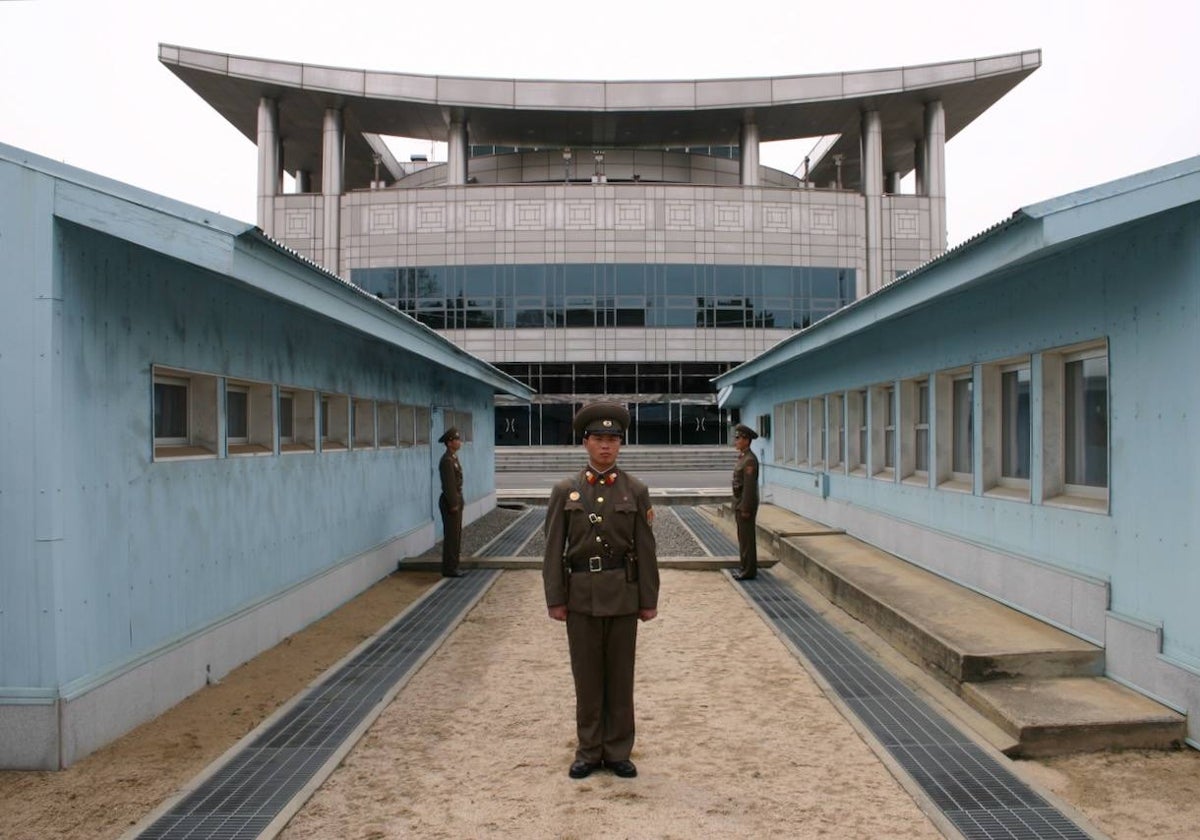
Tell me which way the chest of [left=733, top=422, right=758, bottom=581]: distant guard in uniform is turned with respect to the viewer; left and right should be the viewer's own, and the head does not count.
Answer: facing to the left of the viewer

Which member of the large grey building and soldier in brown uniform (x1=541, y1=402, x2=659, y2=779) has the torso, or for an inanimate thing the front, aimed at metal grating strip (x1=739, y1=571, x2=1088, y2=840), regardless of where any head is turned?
the large grey building

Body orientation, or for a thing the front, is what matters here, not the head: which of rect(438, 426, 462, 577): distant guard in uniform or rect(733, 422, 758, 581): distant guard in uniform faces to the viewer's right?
rect(438, 426, 462, 577): distant guard in uniform

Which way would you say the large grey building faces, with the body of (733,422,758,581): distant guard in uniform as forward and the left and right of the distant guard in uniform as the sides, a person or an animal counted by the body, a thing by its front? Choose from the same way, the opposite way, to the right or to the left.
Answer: to the left

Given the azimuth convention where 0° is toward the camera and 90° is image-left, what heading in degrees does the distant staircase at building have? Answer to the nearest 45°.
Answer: approximately 0°

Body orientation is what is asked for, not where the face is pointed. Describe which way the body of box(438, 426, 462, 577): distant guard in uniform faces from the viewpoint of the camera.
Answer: to the viewer's right

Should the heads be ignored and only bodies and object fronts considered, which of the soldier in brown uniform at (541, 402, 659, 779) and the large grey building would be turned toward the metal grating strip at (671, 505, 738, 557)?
the large grey building

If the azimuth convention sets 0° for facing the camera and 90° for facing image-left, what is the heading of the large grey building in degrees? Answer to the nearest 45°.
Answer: approximately 0°

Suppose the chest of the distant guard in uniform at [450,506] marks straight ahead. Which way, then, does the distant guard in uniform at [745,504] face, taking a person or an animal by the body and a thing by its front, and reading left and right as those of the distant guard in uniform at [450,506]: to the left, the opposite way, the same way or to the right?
the opposite way

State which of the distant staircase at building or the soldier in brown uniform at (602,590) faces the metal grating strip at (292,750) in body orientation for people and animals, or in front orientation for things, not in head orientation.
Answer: the distant staircase at building

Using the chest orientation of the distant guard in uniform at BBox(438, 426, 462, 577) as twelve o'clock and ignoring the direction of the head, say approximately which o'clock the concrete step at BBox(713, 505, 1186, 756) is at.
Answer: The concrete step is roughly at 2 o'clock from the distant guard in uniform.
